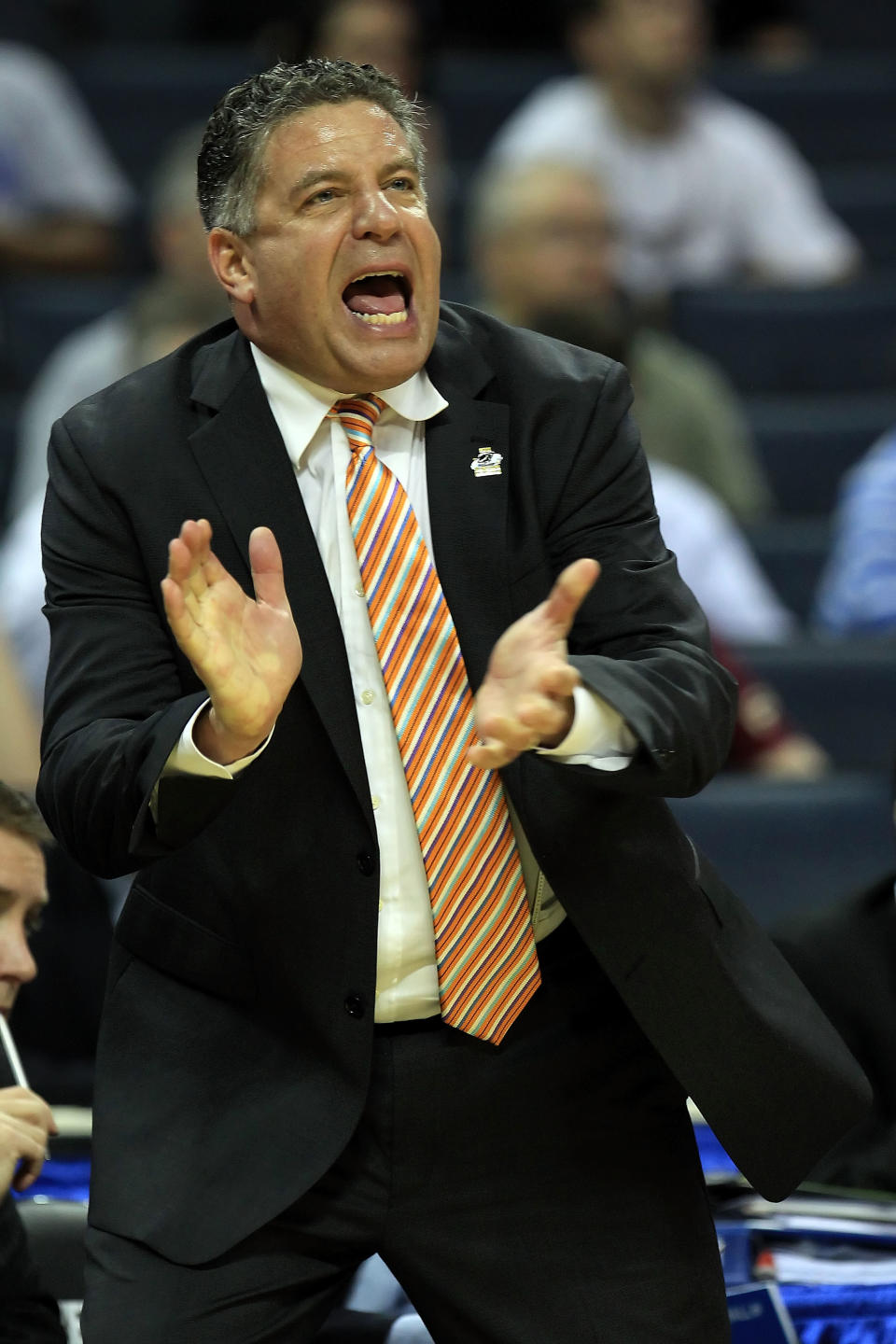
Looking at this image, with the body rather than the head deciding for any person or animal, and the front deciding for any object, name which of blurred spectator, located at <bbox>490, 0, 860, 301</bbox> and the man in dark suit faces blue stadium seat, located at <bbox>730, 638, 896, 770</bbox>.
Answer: the blurred spectator

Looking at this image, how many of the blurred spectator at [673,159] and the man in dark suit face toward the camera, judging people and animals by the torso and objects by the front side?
2

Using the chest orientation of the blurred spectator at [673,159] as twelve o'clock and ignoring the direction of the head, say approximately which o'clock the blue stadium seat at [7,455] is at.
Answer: The blue stadium seat is roughly at 2 o'clock from the blurred spectator.

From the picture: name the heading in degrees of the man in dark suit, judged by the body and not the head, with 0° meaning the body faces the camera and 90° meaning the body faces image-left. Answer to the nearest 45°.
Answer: approximately 0°

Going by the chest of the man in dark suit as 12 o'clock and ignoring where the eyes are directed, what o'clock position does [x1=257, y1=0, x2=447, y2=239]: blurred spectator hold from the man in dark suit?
The blurred spectator is roughly at 6 o'clock from the man in dark suit.

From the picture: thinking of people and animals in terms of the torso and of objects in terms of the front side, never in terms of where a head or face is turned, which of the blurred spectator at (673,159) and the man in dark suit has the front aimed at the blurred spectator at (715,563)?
the blurred spectator at (673,159)

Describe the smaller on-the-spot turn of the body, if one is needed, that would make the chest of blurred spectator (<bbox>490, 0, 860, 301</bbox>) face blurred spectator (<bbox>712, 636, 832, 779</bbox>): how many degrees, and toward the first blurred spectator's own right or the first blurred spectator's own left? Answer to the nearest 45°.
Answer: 0° — they already face them

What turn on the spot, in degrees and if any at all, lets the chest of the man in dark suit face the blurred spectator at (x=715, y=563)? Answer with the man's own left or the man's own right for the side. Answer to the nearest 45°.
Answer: approximately 180°

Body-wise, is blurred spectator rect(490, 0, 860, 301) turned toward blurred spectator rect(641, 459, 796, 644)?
yes

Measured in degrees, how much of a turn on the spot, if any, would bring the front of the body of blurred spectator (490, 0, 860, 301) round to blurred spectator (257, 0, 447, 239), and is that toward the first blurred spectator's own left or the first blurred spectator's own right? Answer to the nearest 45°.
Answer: approximately 90° to the first blurred spectator's own right

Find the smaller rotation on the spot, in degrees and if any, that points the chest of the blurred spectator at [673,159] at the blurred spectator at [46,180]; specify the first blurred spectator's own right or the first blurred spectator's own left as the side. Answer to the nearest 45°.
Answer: approximately 90° to the first blurred spectator's own right
